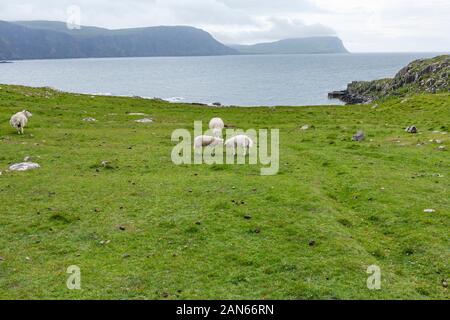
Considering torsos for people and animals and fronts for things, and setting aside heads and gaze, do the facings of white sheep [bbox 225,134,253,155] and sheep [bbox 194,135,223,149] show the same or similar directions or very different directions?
very different directions

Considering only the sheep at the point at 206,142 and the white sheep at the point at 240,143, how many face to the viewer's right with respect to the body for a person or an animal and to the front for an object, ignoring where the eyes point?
1

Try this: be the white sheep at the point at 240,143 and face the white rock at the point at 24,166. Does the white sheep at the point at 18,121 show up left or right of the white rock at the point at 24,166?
right

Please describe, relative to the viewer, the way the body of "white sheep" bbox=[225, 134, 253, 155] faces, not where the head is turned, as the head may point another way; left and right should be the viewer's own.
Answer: facing to the left of the viewer
